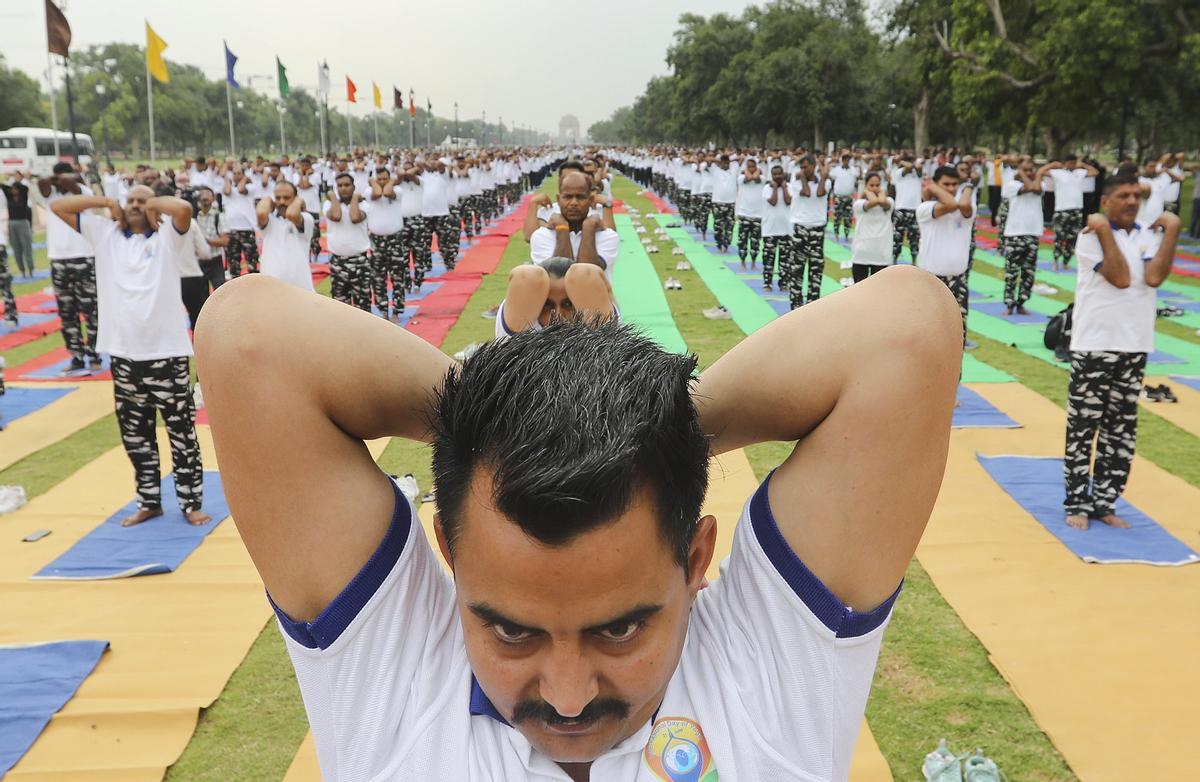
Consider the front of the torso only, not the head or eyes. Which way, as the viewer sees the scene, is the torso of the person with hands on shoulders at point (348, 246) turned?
toward the camera

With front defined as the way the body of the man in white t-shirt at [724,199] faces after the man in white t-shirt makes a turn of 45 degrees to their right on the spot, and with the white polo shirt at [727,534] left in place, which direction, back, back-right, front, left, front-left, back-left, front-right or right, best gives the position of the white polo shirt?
front-left

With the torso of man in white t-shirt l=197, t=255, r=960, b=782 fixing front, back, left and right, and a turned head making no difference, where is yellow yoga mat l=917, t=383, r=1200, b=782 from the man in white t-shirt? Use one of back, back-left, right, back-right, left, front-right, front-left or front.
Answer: back-left

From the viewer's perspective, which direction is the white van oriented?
to the viewer's right

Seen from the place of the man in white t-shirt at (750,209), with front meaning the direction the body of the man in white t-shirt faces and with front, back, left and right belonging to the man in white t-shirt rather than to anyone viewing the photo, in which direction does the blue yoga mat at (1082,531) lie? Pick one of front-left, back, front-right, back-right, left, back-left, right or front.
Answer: front

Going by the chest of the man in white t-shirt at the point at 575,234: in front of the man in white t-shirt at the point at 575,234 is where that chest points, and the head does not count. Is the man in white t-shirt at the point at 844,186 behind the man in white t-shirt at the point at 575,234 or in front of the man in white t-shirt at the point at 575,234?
behind

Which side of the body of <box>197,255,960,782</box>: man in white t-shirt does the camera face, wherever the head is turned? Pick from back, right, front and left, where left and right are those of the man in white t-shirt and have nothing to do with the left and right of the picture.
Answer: front

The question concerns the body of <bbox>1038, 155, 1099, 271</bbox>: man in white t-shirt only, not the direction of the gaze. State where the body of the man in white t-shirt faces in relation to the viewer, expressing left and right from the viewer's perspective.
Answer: facing the viewer

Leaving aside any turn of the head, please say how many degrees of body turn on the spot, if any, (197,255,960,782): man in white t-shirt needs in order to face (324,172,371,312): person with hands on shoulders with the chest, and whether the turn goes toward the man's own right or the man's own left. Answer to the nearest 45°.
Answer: approximately 180°

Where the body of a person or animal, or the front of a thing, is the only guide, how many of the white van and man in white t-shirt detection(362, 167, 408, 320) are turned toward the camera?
1
